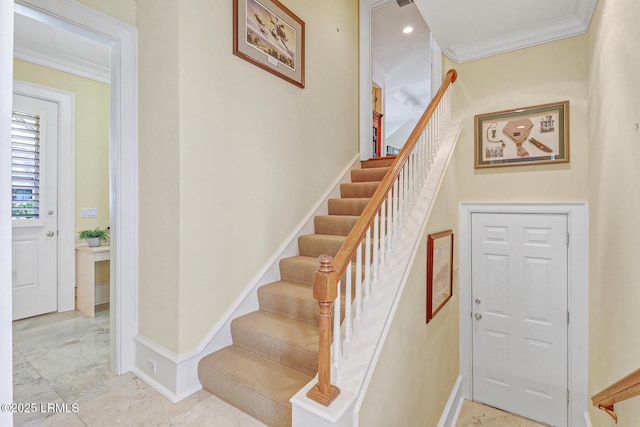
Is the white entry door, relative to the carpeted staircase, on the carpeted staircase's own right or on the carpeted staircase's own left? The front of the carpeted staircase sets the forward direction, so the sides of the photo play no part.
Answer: on the carpeted staircase's own right

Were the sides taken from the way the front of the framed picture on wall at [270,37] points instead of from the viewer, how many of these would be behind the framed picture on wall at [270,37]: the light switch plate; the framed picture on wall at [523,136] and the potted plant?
2

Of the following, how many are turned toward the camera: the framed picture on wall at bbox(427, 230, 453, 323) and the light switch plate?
1

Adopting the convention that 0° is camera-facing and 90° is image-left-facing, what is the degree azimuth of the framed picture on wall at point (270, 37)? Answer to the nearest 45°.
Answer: approximately 315°

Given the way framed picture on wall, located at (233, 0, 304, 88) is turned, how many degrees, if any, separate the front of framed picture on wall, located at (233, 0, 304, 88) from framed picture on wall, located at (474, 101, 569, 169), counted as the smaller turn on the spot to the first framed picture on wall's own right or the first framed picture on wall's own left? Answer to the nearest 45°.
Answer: approximately 45° to the first framed picture on wall's own left

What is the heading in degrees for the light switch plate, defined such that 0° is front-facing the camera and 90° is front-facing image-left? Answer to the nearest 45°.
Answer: approximately 0°
